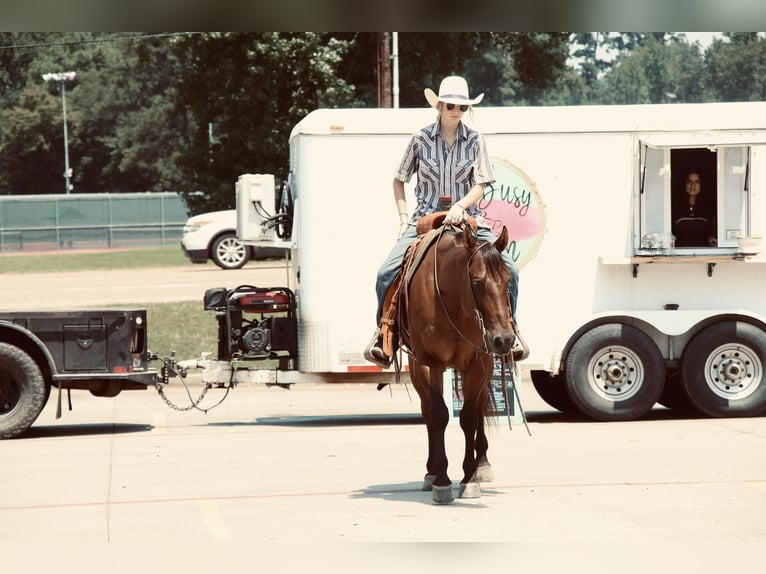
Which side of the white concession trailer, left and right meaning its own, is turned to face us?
left

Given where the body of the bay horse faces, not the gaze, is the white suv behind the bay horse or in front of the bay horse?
behind

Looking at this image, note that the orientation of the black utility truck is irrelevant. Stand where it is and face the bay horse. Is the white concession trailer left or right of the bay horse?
left

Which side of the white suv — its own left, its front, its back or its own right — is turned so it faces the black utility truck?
left

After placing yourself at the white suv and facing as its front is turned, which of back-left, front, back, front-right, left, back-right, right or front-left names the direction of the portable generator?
left

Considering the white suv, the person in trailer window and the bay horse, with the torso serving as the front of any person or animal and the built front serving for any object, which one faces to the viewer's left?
the white suv

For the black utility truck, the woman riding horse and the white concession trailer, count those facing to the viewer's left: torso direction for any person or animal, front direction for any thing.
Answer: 2

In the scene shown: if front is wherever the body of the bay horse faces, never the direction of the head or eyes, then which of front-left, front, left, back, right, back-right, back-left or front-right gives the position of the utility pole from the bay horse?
back
